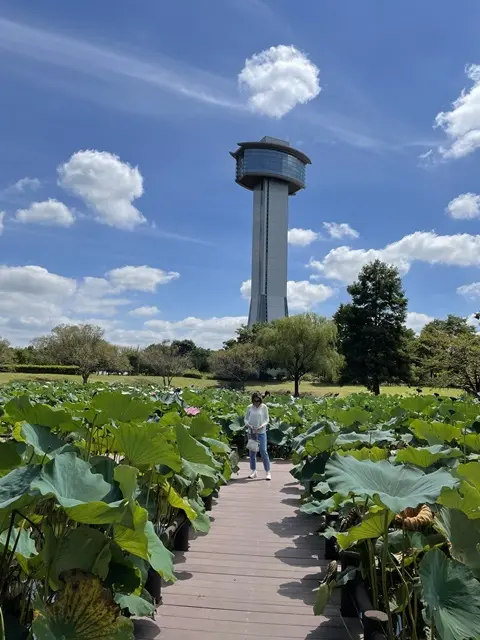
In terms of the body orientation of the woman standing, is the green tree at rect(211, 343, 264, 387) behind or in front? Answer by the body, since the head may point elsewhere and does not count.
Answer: behind

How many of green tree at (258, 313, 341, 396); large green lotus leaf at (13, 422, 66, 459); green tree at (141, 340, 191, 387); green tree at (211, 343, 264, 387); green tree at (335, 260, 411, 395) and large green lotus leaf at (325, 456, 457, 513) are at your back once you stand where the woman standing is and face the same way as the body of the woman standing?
4

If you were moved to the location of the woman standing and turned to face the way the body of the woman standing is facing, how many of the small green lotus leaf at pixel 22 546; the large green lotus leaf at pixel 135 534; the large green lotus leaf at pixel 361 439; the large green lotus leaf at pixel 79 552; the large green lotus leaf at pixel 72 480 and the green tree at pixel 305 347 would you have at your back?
1

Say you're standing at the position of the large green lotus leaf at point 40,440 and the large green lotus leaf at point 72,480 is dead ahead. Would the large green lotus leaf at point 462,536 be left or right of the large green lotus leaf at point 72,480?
left

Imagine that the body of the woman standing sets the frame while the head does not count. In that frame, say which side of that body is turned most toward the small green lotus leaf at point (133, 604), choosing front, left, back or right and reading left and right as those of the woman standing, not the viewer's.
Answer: front

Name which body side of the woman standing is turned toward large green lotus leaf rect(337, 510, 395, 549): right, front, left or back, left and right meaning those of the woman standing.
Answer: front

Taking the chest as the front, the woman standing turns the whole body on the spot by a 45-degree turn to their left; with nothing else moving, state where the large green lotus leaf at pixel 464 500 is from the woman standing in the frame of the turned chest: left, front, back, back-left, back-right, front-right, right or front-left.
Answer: front-right

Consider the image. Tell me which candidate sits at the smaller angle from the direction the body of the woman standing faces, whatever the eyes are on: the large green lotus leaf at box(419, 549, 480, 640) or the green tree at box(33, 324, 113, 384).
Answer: the large green lotus leaf

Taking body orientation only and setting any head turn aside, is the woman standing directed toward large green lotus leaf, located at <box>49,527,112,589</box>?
yes

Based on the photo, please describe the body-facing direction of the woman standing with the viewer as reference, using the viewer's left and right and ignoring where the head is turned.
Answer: facing the viewer

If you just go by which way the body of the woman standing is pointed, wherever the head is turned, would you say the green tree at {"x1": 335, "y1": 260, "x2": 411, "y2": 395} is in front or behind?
behind
